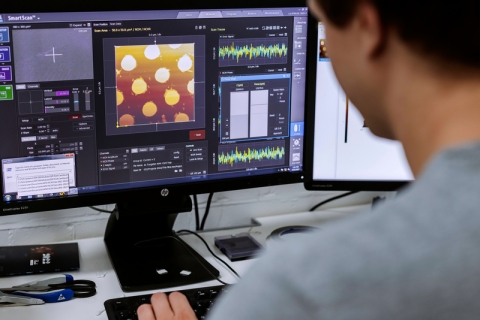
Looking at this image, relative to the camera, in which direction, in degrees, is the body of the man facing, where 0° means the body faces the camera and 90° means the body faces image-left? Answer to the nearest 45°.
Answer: approximately 135°

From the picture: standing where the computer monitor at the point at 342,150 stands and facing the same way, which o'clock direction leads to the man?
The man is roughly at 12 o'clock from the computer monitor.

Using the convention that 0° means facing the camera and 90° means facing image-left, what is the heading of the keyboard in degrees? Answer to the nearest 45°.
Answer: approximately 0°

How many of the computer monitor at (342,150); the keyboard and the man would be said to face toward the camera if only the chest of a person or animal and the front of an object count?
2

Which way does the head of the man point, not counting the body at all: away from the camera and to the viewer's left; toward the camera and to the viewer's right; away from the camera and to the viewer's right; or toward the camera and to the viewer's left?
away from the camera and to the viewer's left

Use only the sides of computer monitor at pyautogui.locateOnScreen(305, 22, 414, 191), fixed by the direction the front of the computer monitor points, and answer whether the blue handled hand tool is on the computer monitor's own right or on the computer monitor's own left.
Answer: on the computer monitor's own right

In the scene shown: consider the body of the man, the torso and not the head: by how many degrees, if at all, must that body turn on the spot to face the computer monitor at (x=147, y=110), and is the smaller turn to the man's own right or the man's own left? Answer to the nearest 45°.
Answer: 0° — they already face it
